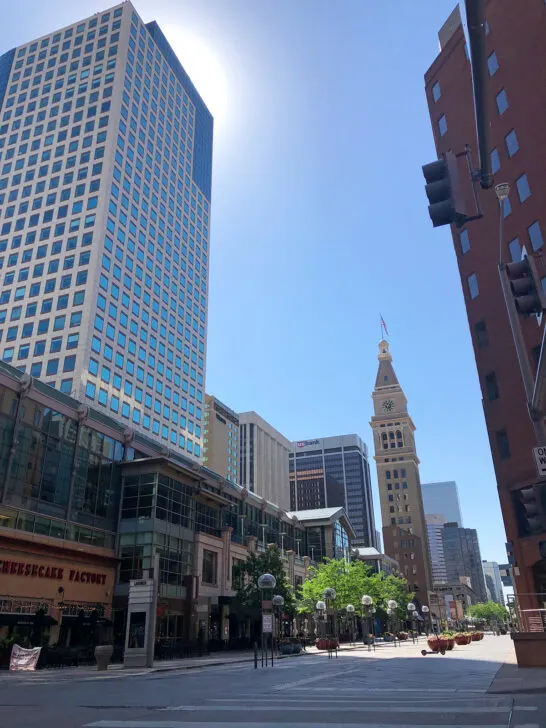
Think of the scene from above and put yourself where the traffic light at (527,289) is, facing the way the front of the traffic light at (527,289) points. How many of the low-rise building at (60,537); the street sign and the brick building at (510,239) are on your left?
0

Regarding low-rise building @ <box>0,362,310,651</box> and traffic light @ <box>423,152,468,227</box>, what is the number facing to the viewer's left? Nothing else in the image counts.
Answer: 1

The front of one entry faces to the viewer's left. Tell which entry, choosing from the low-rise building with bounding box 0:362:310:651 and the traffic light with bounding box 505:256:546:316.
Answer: the traffic light

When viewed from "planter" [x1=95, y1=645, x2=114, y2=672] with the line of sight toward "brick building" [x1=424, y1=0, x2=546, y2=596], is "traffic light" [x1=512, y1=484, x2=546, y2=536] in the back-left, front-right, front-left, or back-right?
front-right

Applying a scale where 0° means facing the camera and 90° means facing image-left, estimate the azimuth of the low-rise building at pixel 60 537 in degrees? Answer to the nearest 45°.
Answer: approximately 315°

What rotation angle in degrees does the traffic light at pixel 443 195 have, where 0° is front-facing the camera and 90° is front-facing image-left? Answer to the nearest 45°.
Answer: approximately 90°

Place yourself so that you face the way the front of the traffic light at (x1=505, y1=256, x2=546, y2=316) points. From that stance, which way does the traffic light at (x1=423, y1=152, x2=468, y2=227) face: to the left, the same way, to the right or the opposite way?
the same way

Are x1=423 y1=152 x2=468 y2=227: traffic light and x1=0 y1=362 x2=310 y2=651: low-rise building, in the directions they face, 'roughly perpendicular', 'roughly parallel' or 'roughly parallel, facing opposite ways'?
roughly parallel, facing opposite ways
